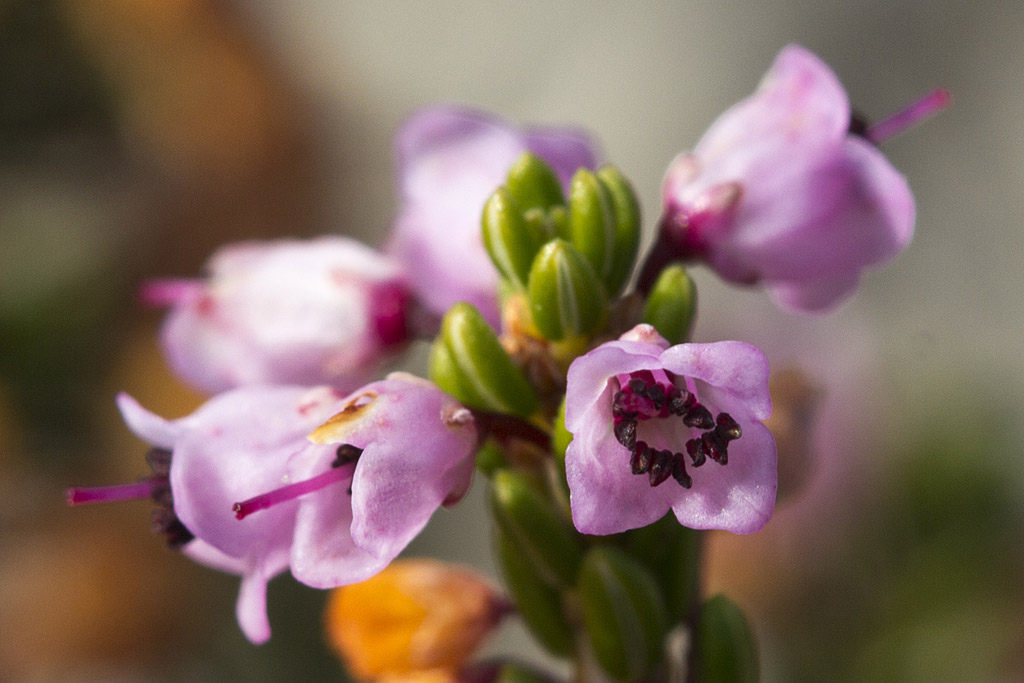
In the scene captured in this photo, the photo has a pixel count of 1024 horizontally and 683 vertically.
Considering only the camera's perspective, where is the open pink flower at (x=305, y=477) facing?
facing to the left of the viewer
